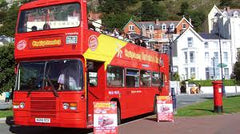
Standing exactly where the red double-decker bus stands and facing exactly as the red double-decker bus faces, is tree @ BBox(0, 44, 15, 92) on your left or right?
on your right

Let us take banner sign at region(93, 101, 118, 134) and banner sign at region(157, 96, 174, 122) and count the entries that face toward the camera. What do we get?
2

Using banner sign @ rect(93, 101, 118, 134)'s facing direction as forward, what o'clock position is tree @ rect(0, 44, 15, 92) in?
The tree is roughly at 5 o'clock from the banner sign.

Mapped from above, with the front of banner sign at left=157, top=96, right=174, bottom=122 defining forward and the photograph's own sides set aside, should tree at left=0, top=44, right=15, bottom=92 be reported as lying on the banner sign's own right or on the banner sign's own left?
on the banner sign's own right

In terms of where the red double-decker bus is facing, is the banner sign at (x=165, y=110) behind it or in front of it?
behind

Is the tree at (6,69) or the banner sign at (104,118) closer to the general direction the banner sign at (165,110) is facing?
the banner sign

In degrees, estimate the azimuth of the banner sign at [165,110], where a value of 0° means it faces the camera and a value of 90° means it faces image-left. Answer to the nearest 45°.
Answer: approximately 0°

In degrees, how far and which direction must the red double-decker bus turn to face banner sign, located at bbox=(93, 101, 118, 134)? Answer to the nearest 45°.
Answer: approximately 90° to its left
